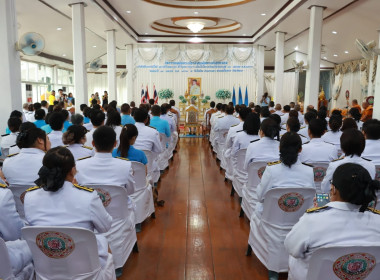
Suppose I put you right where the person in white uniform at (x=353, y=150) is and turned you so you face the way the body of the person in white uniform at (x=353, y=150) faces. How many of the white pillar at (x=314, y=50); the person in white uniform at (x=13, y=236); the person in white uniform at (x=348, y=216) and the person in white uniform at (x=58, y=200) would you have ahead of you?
1

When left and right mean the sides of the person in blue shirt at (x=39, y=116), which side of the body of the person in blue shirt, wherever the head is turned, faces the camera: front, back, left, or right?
back

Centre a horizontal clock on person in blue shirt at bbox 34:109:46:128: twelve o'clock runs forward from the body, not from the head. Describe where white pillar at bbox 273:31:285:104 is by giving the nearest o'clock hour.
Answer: The white pillar is roughly at 2 o'clock from the person in blue shirt.

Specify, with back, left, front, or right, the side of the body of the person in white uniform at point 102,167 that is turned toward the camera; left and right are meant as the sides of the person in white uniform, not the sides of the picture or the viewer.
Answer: back

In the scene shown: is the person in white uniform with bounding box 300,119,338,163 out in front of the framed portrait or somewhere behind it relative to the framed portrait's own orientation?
in front

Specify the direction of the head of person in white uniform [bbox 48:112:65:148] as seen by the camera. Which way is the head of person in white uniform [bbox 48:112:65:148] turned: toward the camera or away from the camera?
away from the camera

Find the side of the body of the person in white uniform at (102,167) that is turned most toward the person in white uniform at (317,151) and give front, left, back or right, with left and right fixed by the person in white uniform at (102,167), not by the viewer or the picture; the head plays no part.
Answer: right

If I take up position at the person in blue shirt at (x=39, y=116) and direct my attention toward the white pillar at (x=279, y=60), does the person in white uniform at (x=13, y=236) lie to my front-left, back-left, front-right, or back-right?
back-right

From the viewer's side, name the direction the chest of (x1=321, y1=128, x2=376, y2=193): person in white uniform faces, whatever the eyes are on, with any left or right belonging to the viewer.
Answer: facing away from the viewer

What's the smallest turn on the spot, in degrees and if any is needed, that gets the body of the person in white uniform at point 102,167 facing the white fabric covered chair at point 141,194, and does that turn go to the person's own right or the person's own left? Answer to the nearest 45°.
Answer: approximately 45° to the person's own right

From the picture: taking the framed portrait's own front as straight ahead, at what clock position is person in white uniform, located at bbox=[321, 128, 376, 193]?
The person in white uniform is roughly at 12 o'clock from the framed portrait.

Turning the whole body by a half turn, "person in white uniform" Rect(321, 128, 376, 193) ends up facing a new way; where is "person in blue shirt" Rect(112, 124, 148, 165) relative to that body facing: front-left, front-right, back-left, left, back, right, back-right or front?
right

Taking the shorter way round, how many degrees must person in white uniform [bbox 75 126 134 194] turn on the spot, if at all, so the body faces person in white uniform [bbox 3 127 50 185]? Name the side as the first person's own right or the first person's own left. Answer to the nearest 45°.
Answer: approximately 90° to the first person's own left

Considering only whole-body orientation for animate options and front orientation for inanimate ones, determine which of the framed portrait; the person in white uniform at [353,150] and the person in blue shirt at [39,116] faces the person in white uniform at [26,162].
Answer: the framed portrait

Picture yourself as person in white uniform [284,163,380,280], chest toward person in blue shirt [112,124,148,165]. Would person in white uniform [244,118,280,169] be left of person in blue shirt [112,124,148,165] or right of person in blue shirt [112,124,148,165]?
right

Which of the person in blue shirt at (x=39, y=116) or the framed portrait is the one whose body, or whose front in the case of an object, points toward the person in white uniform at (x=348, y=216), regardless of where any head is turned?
the framed portrait

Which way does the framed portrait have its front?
toward the camera

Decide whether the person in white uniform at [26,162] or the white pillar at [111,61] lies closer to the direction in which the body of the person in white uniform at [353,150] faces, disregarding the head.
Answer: the white pillar
